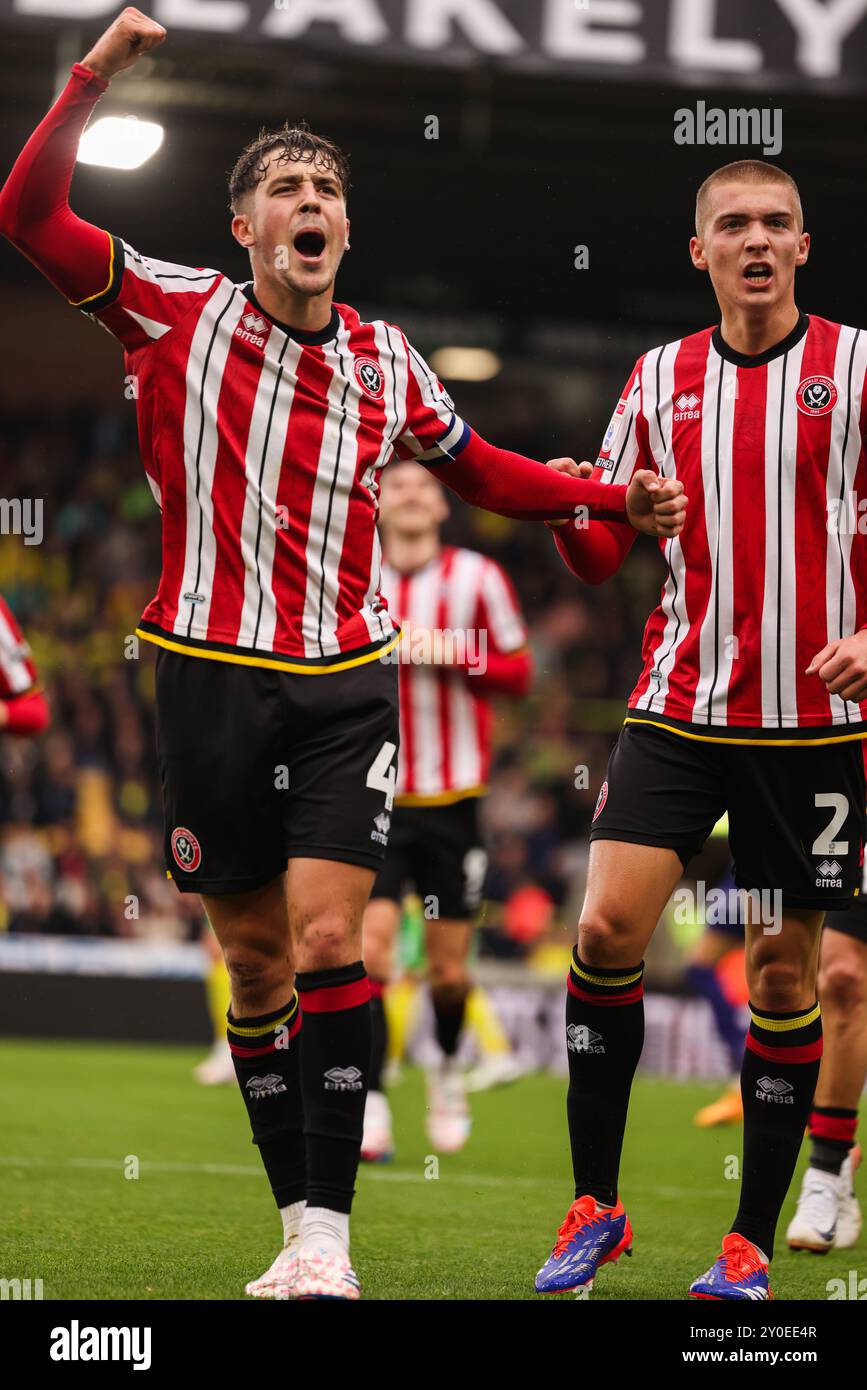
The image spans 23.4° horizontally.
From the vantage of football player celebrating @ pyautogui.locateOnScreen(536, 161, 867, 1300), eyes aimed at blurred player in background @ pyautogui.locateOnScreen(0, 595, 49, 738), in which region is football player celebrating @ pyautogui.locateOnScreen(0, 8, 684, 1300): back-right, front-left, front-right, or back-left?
front-left

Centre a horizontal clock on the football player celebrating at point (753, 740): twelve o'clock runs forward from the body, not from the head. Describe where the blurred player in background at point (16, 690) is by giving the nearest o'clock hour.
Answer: The blurred player in background is roughly at 4 o'clock from the football player celebrating.

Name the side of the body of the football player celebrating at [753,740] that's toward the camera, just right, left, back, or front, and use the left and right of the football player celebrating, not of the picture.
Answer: front

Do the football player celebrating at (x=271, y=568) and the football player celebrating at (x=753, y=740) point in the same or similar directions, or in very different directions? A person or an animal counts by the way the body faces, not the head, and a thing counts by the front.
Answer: same or similar directions

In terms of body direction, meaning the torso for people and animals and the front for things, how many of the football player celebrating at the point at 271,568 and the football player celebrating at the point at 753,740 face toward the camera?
2

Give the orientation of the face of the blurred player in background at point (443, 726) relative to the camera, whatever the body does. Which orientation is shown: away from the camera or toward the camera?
toward the camera

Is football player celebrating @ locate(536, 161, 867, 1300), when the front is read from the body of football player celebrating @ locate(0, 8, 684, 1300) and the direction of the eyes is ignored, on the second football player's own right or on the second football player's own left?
on the second football player's own left

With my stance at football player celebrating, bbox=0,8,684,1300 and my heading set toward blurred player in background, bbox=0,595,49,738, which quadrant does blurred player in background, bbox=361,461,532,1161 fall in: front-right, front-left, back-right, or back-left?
front-right

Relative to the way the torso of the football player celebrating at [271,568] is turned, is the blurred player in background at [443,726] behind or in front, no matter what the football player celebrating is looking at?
behind

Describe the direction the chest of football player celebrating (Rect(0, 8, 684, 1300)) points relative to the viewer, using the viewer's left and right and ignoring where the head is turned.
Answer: facing the viewer

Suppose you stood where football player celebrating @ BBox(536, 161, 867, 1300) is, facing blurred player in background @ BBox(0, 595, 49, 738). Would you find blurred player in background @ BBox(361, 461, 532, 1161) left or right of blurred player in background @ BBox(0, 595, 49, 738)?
right

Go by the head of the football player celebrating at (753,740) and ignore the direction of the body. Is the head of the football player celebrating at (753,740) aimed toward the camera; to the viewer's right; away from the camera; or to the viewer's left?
toward the camera
